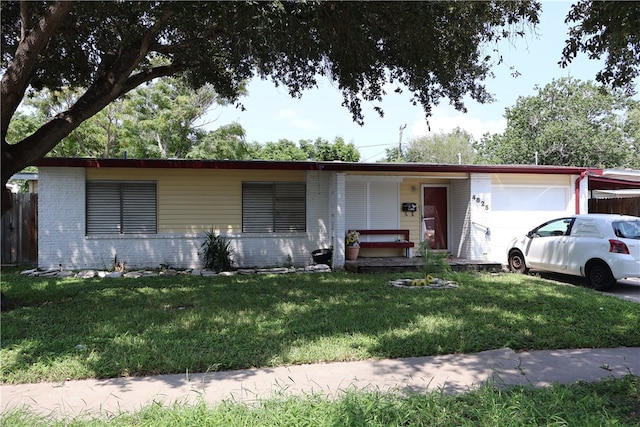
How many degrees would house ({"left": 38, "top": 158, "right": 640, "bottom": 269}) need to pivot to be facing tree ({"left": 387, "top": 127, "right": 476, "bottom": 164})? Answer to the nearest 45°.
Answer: approximately 180°

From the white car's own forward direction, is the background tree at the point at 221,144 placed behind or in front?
in front

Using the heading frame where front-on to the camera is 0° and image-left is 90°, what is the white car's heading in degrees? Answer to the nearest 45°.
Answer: approximately 135°

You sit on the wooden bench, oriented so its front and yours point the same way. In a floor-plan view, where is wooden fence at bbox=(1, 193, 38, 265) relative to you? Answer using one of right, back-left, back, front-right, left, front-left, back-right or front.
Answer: right

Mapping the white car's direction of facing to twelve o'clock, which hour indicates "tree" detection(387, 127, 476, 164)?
The tree is roughly at 1 o'clock from the white car.

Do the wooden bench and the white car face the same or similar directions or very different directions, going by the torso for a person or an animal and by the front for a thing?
very different directions

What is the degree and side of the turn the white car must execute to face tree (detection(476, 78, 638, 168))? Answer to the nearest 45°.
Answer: approximately 45° to its right

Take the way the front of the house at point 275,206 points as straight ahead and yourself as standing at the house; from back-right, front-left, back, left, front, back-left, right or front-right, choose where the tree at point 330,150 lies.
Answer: back

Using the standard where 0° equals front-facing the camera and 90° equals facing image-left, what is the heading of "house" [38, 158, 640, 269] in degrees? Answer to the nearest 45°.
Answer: approximately 0°

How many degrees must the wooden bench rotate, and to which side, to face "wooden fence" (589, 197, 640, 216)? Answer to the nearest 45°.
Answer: approximately 135° to its left

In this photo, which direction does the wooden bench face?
toward the camera

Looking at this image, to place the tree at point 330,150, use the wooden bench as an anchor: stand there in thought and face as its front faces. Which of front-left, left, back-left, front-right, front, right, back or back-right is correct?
back

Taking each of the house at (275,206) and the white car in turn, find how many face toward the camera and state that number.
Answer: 1
